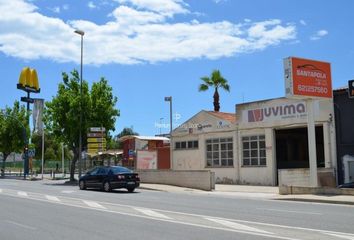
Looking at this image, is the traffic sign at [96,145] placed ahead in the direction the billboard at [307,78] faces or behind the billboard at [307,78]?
behind

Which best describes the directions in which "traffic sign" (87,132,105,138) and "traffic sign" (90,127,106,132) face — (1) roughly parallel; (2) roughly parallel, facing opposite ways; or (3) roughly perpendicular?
roughly parallel

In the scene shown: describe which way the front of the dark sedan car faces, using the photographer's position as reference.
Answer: facing away from the viewer and to the left of the viewer

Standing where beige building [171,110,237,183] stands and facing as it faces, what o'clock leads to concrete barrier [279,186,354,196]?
The concrete barrier is roughly at 10 o'clock from the beige building.

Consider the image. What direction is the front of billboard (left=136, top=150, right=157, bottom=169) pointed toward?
toward the camera

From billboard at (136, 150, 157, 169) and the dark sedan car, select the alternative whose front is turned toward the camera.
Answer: the billboard

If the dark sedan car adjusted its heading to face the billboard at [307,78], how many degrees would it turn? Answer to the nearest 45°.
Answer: approximately 180°

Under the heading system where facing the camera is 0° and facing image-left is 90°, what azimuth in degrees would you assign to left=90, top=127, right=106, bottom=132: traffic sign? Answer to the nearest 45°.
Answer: approximately 0°

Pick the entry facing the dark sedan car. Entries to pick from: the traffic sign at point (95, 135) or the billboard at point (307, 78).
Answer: the traffic sign

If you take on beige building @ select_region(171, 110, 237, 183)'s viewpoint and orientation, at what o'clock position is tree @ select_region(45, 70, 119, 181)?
The tree is roughly at 2 o'clock from the beige building.

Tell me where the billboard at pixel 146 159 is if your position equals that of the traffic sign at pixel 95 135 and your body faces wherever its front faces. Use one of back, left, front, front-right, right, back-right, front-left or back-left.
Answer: left

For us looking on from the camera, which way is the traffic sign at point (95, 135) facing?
facing the viewer

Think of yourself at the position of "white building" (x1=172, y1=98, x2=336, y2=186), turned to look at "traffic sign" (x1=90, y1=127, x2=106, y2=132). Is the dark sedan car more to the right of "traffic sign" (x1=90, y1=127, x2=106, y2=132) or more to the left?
left

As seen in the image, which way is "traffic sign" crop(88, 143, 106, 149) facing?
toward the camera
